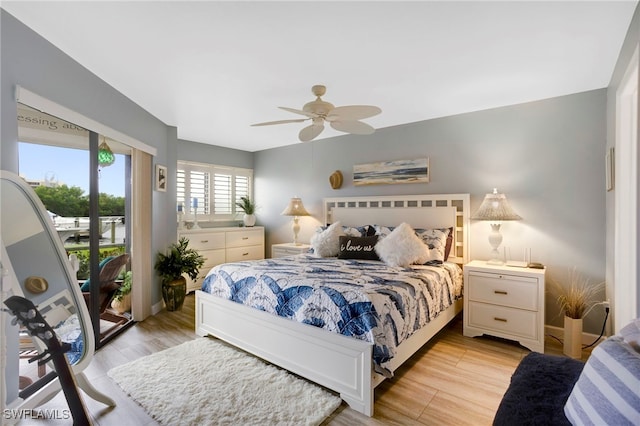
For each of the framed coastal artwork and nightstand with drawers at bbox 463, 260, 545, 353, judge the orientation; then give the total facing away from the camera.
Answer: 0

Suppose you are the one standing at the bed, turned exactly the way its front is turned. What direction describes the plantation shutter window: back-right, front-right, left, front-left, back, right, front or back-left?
right

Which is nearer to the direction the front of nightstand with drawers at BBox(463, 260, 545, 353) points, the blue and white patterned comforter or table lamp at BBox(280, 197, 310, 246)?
the blue and white patterned comforter

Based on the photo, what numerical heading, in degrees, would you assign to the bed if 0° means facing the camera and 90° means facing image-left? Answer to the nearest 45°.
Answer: approximately 45°

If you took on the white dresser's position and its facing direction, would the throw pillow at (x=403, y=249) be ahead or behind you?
ahead

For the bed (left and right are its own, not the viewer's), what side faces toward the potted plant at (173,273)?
right

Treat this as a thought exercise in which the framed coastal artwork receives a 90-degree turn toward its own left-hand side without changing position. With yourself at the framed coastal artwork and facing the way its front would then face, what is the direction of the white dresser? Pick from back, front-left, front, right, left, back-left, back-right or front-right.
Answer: back-right

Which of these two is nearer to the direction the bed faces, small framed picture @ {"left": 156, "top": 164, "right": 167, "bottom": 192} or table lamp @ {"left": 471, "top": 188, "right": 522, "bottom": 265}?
the small framed picture

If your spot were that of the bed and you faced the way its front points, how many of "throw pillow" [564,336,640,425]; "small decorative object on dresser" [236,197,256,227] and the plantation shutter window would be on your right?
2

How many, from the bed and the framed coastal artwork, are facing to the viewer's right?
0

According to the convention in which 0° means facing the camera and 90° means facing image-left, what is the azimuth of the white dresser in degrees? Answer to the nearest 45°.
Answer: approximately 315°
